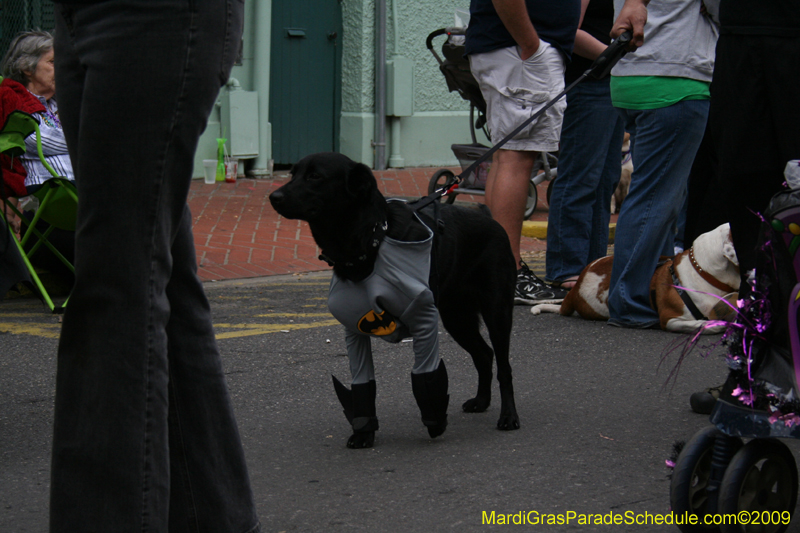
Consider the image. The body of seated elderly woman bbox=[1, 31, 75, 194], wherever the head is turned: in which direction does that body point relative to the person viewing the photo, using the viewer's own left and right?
facing to the right of the viewer

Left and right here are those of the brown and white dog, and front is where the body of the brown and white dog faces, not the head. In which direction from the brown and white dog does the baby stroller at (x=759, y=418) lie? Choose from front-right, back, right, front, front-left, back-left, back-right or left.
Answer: right

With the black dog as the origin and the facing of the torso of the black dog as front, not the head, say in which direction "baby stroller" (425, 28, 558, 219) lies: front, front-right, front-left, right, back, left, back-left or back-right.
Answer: back-right

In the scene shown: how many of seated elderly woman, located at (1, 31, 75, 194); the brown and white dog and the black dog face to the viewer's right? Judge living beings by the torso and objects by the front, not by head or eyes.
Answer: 2

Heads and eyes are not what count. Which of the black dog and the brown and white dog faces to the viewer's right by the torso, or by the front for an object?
the brown and white dog

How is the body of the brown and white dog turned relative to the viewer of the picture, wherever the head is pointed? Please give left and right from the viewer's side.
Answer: facing to the right of the viewer

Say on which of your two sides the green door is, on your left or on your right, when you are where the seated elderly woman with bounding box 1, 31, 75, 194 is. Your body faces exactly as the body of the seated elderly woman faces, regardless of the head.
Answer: on your left

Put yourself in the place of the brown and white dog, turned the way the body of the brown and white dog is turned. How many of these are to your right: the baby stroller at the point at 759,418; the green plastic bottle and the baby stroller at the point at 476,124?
1

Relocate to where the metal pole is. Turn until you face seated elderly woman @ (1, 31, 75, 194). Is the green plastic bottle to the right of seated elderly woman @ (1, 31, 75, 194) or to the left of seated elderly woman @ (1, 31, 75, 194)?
right

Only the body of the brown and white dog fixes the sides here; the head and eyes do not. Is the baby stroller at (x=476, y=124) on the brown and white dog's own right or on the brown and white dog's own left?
on the brown and white dog's own left

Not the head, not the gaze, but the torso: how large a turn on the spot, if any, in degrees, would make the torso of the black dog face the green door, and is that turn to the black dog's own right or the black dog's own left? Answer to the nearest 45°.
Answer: approximately 135° to the black dog's own right

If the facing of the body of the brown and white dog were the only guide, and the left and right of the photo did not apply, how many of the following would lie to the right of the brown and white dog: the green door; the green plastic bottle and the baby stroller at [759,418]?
1

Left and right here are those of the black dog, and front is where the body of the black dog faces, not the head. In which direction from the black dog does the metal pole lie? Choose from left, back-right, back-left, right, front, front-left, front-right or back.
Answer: back-right

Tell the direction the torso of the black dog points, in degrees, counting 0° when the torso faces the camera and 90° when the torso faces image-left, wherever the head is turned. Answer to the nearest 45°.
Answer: approximately 45°
